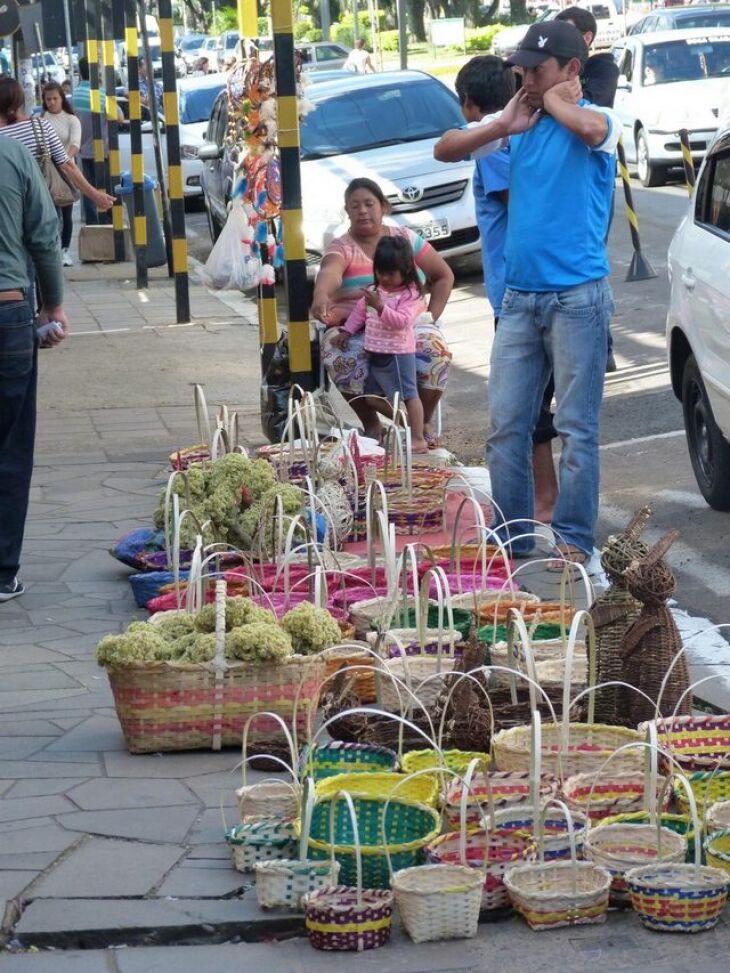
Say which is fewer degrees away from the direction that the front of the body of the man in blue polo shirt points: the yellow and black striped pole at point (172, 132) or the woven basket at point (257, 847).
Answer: the woven basket

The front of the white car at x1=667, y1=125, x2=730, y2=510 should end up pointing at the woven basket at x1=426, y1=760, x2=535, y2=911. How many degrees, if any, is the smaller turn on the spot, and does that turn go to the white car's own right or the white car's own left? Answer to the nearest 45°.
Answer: approximately 45° to the white car's own right

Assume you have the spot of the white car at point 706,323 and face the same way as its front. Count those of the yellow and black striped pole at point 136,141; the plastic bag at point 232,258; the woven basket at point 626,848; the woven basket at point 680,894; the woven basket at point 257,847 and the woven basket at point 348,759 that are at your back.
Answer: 2

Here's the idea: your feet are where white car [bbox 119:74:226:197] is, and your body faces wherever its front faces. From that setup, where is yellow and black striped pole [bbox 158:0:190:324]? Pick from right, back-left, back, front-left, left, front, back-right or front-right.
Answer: front-right

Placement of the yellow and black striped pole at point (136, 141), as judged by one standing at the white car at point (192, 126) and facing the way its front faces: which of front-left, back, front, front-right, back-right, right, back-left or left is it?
front-right

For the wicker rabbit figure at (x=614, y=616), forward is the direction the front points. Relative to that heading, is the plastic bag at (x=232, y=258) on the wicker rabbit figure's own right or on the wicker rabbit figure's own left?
on the wicker rabbit figure's own right

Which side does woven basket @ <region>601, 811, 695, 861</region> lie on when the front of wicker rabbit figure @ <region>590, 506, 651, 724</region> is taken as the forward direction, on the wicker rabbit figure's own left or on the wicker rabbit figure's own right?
on the wicker rabbit figure's own left

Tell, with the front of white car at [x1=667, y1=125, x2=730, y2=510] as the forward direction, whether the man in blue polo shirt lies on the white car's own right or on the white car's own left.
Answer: on the white car's own right

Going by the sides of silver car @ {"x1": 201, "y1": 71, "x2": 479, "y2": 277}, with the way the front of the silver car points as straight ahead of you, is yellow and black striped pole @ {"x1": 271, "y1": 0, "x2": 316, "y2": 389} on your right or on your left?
on your right
